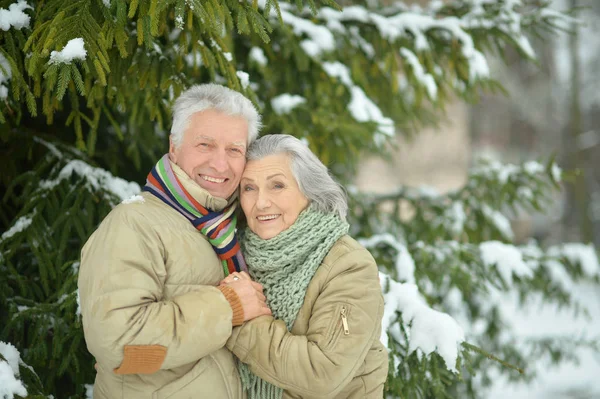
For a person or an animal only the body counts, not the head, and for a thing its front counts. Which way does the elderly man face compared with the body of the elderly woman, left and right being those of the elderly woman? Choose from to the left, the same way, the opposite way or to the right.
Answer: to the left

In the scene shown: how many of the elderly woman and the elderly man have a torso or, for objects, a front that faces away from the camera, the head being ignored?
0

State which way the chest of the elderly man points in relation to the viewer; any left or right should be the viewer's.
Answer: facing the viewer and to the right of the viewer

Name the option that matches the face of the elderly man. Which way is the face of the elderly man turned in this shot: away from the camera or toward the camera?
toward the camera

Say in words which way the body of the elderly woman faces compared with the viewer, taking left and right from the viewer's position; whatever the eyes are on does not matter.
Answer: facing the viewer and to the left of the viewer
